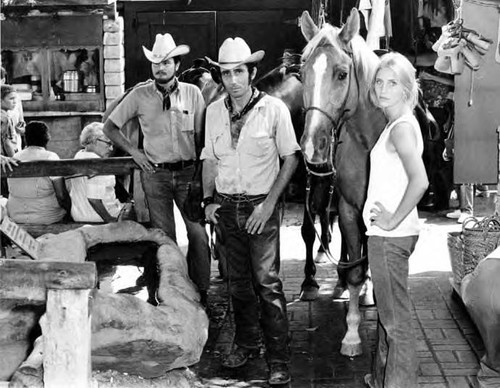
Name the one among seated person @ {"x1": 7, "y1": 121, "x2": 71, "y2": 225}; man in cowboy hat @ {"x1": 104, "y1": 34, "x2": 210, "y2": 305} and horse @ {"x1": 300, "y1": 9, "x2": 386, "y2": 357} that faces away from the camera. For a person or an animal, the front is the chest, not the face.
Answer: the seated person

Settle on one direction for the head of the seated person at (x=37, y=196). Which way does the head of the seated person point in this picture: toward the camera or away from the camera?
away from the camera

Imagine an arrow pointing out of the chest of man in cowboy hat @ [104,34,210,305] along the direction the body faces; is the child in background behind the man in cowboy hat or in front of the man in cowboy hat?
behind

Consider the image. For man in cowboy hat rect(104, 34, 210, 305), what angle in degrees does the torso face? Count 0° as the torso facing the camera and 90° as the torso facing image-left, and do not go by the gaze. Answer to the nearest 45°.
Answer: approximately 0°

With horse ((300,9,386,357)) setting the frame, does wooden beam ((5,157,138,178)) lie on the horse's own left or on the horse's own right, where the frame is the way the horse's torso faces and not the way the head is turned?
on the horse's own right

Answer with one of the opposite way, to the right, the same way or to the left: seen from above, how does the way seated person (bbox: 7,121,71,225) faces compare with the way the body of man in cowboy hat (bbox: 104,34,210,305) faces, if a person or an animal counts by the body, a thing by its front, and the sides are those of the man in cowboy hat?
the opposite way

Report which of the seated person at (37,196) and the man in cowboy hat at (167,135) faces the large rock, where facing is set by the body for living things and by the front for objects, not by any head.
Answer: the man in cowboy hat

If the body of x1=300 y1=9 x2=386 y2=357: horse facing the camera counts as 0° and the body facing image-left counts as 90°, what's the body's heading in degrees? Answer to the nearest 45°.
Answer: approximately 0°

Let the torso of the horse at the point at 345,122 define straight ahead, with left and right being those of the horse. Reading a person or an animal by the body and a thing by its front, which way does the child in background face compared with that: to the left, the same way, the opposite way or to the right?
to the left

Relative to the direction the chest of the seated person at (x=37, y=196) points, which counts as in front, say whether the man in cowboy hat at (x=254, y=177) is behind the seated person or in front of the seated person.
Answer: behind

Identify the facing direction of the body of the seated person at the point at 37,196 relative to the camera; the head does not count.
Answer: away from the camera

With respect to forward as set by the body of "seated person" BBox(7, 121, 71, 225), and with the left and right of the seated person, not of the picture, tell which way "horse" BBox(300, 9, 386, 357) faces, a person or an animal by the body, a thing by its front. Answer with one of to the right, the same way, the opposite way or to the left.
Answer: the opposite way
